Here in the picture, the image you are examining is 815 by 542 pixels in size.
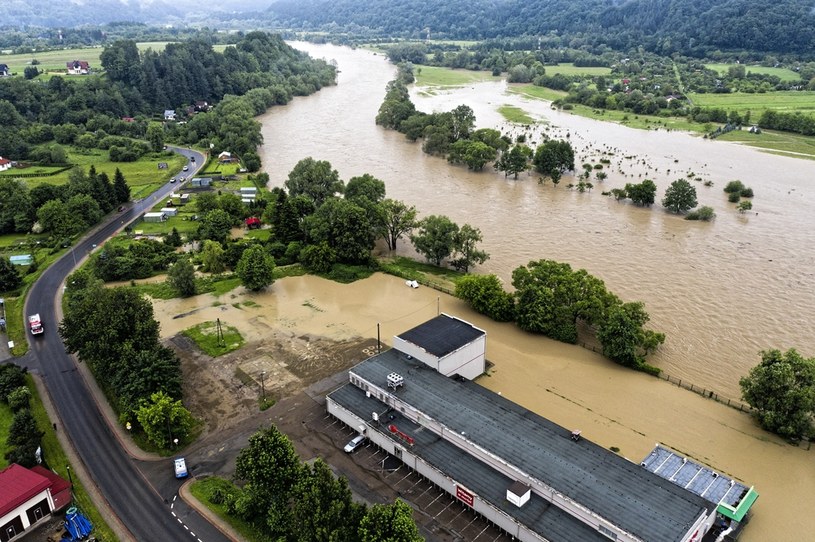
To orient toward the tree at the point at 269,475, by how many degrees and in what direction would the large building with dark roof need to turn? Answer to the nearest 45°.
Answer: approximately 45° to its right

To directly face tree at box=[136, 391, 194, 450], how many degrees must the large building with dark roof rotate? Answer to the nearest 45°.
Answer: approximately 45° to its right

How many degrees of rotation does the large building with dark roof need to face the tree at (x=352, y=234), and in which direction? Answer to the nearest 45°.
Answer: approximately 90° to its right

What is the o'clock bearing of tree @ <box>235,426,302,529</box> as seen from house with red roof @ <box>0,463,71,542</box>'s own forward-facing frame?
The tree is roughly at 12 o'clock from the house with red roof.

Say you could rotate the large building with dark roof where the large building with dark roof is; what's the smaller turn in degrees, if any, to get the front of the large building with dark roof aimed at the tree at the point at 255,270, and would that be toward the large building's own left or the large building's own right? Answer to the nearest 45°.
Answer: approximately 90° to the large building's own right

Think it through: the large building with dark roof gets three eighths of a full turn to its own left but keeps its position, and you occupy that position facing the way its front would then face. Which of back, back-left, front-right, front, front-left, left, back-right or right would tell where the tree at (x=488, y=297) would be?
left

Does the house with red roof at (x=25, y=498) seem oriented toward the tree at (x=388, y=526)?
yes

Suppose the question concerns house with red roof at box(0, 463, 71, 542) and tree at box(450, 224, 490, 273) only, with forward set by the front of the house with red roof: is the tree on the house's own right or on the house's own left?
on the house's own left

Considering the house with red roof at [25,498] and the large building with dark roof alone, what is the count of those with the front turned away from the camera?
0

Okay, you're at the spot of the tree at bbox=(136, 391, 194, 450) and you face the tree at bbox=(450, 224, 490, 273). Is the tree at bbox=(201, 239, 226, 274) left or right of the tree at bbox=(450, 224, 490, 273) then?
left

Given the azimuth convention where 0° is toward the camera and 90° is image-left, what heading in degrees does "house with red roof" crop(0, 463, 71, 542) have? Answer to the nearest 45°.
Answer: approximately 315°

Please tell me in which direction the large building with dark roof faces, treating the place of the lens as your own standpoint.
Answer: facing the viewer and to the left of the viewer

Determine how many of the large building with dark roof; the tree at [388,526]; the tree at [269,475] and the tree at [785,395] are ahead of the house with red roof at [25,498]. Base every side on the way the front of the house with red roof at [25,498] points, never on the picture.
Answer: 4

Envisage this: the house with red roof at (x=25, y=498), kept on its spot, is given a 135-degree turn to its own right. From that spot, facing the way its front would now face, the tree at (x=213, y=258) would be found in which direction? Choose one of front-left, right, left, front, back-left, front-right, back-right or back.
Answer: back-right

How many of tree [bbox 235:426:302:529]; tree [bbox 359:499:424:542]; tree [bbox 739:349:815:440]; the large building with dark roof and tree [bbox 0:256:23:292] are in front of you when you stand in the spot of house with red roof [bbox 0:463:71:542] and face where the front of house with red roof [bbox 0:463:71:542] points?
4

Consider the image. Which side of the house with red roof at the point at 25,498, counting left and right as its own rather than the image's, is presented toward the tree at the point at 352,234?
left

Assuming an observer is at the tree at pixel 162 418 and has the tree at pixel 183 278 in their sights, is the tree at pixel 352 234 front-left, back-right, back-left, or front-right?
front-right

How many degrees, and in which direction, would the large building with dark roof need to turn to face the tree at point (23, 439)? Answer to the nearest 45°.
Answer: approximately 45° to its right

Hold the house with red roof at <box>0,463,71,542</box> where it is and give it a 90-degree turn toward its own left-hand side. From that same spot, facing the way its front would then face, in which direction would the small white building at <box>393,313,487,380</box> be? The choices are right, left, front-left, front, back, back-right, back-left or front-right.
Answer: front-right
